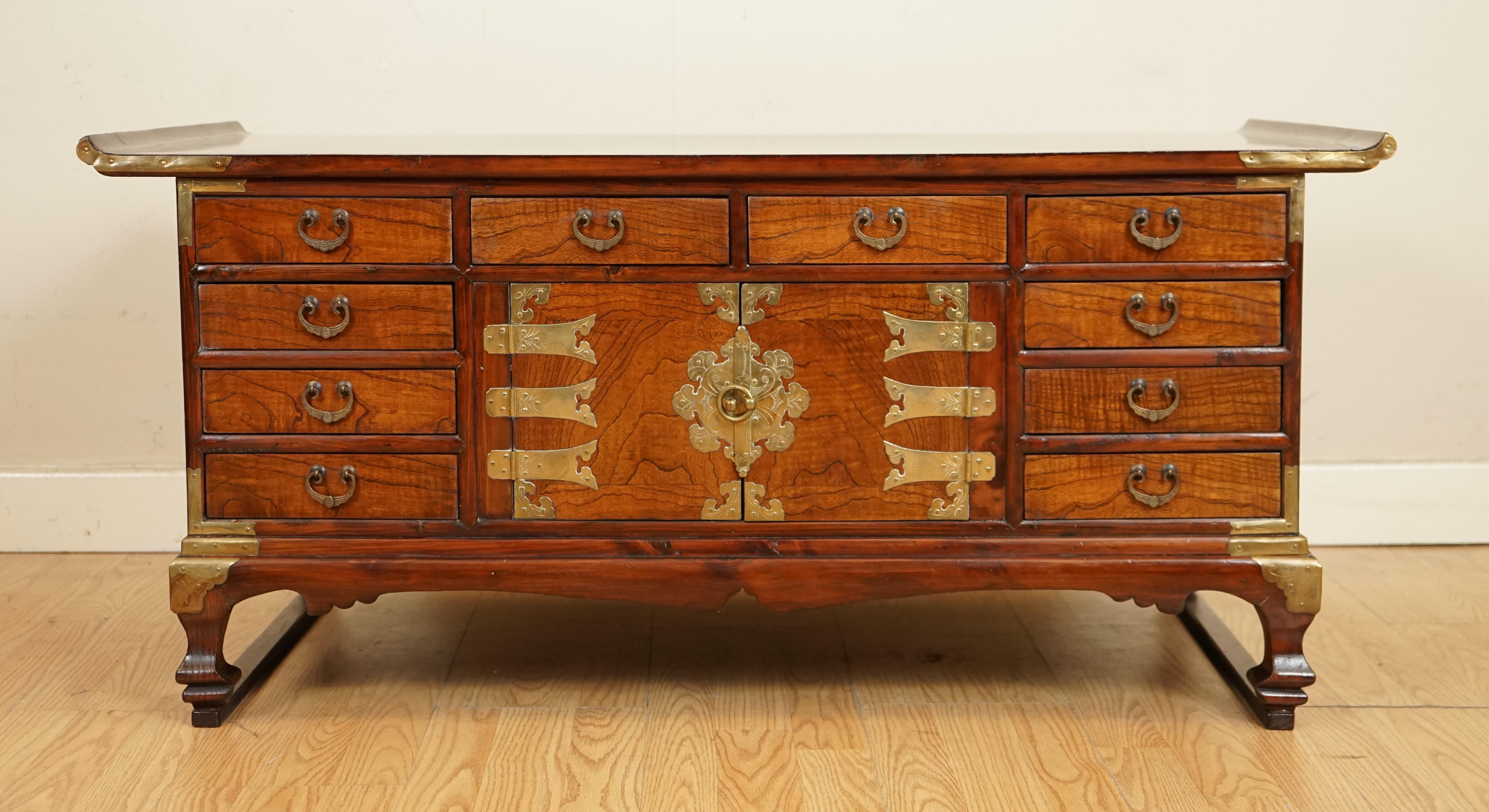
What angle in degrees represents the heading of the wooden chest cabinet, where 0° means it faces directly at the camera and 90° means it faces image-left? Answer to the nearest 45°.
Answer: approximately 0°
